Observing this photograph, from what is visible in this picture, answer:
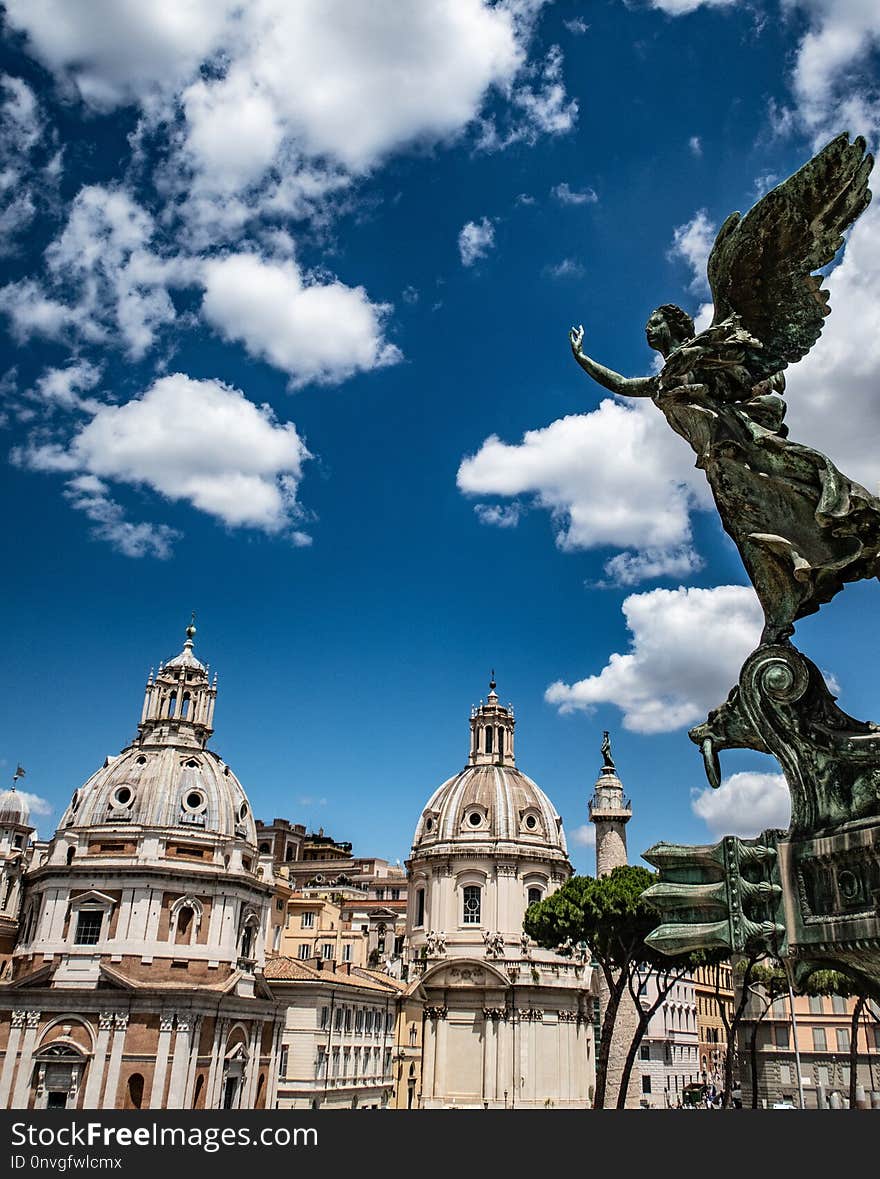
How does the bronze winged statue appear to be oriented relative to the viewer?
to the viewer's left
